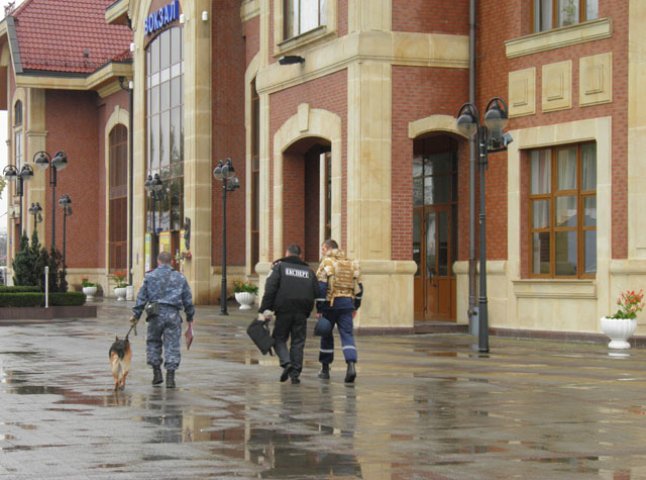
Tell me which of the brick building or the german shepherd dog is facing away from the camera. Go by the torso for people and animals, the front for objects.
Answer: the german shepherd dog

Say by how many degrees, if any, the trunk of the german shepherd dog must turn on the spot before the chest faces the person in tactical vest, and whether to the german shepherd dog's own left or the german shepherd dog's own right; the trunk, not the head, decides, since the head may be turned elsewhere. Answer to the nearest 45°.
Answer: approximately 90° to the german shepherd dog's own right

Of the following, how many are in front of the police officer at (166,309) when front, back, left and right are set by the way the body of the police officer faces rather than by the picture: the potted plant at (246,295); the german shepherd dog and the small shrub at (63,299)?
2

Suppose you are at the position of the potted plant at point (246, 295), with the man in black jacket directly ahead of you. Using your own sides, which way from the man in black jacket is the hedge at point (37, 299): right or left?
right

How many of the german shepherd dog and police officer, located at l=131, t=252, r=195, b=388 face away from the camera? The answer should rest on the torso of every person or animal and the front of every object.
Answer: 2

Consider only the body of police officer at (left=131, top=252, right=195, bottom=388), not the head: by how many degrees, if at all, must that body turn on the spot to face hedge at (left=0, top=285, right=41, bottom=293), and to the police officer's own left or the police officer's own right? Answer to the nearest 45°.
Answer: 0° — they already face it

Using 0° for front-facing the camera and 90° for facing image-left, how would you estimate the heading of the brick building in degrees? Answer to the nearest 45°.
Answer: approximately 45°

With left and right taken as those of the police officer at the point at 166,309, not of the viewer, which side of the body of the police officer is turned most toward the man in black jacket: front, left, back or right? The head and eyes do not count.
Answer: right

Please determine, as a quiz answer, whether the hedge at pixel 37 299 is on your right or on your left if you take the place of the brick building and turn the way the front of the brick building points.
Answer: on your right

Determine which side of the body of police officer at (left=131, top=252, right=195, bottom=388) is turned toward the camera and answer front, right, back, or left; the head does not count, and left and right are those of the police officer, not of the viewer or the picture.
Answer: back

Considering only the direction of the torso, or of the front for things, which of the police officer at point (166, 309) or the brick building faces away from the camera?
the police officer

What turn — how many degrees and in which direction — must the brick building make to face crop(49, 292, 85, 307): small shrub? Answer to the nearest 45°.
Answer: approximately 90° to its right

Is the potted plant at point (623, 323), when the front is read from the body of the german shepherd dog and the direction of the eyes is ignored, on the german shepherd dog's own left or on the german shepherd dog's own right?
on the german shepherd dog's own right

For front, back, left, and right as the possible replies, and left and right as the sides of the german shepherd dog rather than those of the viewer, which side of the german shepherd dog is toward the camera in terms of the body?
back
